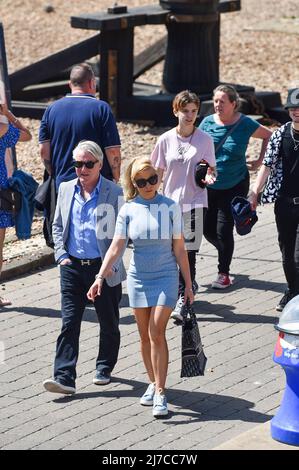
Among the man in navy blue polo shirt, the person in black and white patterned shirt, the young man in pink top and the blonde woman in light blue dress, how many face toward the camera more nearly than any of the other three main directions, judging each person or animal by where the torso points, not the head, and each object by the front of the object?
3

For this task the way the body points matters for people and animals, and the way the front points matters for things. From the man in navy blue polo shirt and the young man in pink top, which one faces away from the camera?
the man in navy blue polo shirt

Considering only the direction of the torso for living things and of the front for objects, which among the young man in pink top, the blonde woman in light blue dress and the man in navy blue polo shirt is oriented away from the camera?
the man in navy blue polo shirt

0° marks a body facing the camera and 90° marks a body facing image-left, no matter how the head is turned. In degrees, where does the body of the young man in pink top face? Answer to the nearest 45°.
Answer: approximately 0°

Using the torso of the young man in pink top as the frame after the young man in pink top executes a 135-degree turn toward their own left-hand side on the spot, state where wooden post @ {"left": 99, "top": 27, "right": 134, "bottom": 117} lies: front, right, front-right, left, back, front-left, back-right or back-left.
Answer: front-left

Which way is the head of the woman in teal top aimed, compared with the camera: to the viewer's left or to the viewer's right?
to the viewer's left

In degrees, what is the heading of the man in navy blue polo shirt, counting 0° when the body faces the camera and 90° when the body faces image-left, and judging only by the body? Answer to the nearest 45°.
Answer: approximately 180°
